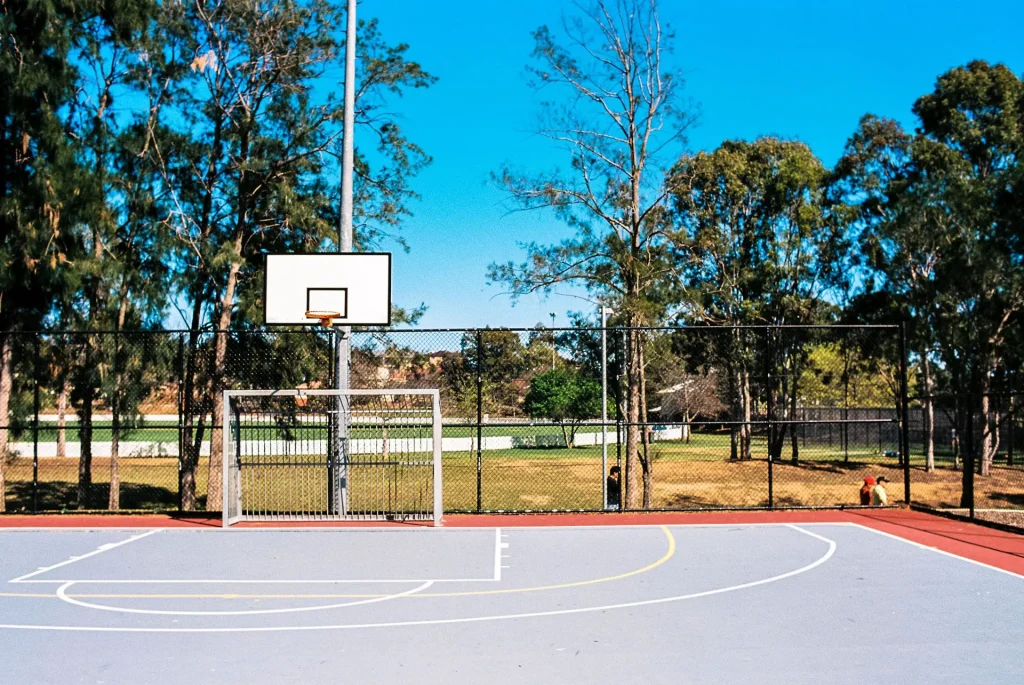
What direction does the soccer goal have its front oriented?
toward the camera

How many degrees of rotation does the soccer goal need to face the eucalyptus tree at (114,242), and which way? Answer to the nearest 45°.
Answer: approximately 135° to its right

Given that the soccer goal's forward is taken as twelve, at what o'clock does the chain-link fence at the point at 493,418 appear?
The chain-link fence is roughly at 7 o'clock from the soccer goal.

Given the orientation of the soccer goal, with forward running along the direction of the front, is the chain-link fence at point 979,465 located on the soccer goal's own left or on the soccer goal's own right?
on the soccer goal's own left

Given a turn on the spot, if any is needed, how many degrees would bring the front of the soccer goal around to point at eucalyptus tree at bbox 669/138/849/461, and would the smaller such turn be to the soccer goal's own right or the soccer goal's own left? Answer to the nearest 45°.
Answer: approximately 135° to the soccer goal's own left
